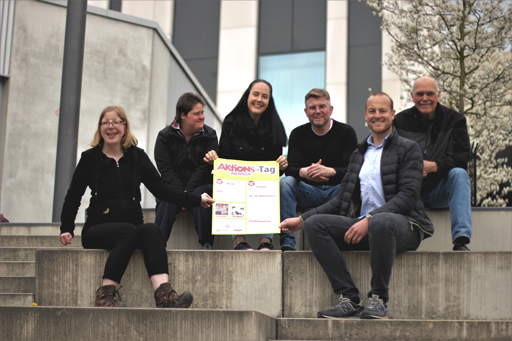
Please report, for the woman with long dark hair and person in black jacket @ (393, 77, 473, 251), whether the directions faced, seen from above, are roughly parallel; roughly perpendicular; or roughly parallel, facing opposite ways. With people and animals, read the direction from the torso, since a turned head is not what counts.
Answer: roughly parallel

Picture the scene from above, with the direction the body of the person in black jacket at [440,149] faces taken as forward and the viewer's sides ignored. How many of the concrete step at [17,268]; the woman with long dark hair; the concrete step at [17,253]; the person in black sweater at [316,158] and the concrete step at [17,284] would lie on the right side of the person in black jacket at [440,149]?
5

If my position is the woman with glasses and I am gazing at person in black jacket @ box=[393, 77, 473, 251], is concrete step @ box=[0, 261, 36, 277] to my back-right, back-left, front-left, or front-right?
back-left

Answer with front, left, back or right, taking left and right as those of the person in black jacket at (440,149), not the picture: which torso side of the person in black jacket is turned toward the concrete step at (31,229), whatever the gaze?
right

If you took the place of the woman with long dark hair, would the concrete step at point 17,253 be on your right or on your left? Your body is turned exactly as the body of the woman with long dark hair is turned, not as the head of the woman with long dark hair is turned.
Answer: on your right

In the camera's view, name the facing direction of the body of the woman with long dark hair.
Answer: toward the camera

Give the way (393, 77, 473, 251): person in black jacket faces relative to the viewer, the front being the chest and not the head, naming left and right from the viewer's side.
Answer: facing the viewer

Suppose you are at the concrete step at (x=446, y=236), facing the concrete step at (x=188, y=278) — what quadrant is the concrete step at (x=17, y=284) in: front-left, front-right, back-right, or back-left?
front-right

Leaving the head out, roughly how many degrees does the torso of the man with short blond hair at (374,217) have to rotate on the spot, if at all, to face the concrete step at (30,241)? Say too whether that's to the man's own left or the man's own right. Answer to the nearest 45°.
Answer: approximately 90° to the man's own right

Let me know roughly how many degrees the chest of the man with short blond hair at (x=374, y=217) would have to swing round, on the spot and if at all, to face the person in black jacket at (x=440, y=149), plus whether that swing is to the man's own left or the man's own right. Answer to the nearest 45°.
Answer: approximately 180°

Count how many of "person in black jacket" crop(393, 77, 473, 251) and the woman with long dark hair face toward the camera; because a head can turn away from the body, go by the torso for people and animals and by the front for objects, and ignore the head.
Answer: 2

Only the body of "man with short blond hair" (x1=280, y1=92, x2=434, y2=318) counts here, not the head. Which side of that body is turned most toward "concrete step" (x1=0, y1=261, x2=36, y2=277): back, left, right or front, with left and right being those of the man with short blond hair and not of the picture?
right

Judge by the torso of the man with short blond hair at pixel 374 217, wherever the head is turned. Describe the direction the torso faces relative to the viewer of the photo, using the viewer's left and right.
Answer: facing the viewer and to the left of the viewer

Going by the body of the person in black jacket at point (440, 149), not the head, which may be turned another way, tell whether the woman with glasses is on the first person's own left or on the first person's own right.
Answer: on the first person's own right

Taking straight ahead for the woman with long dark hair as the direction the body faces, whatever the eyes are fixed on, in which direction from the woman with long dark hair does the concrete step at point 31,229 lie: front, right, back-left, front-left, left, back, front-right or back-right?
back-right

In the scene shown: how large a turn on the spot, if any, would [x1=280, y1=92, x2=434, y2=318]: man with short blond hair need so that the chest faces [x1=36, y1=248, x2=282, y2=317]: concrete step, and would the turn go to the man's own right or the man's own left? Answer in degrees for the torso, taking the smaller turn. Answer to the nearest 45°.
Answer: approximately 45° to the man's own right
